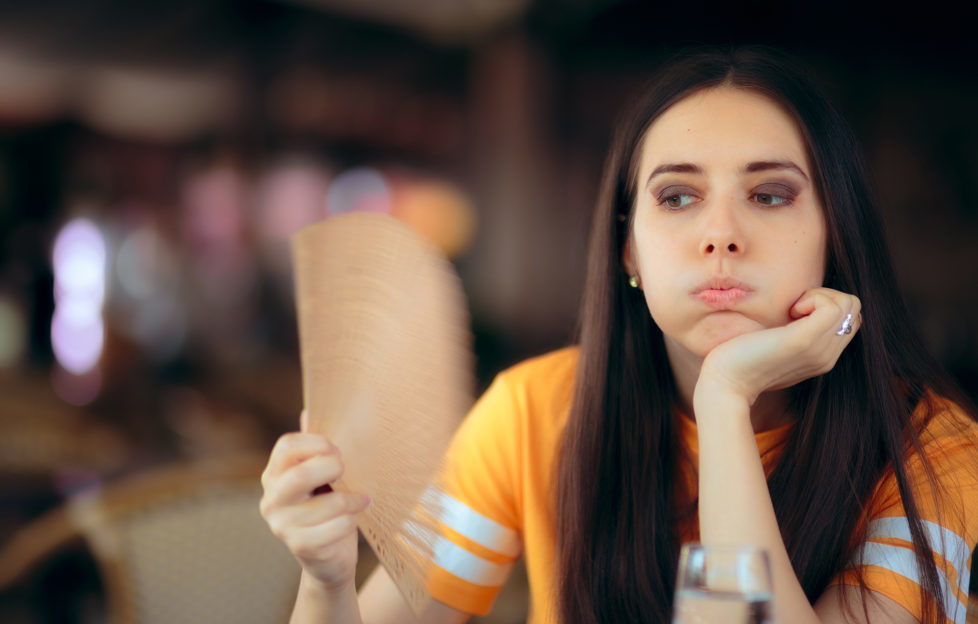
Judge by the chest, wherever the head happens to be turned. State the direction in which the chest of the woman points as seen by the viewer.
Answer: toward the camera

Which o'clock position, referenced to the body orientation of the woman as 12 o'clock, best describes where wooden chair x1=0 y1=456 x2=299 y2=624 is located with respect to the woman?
The wooden chair is roughly at 4 o'clock from the woman.
